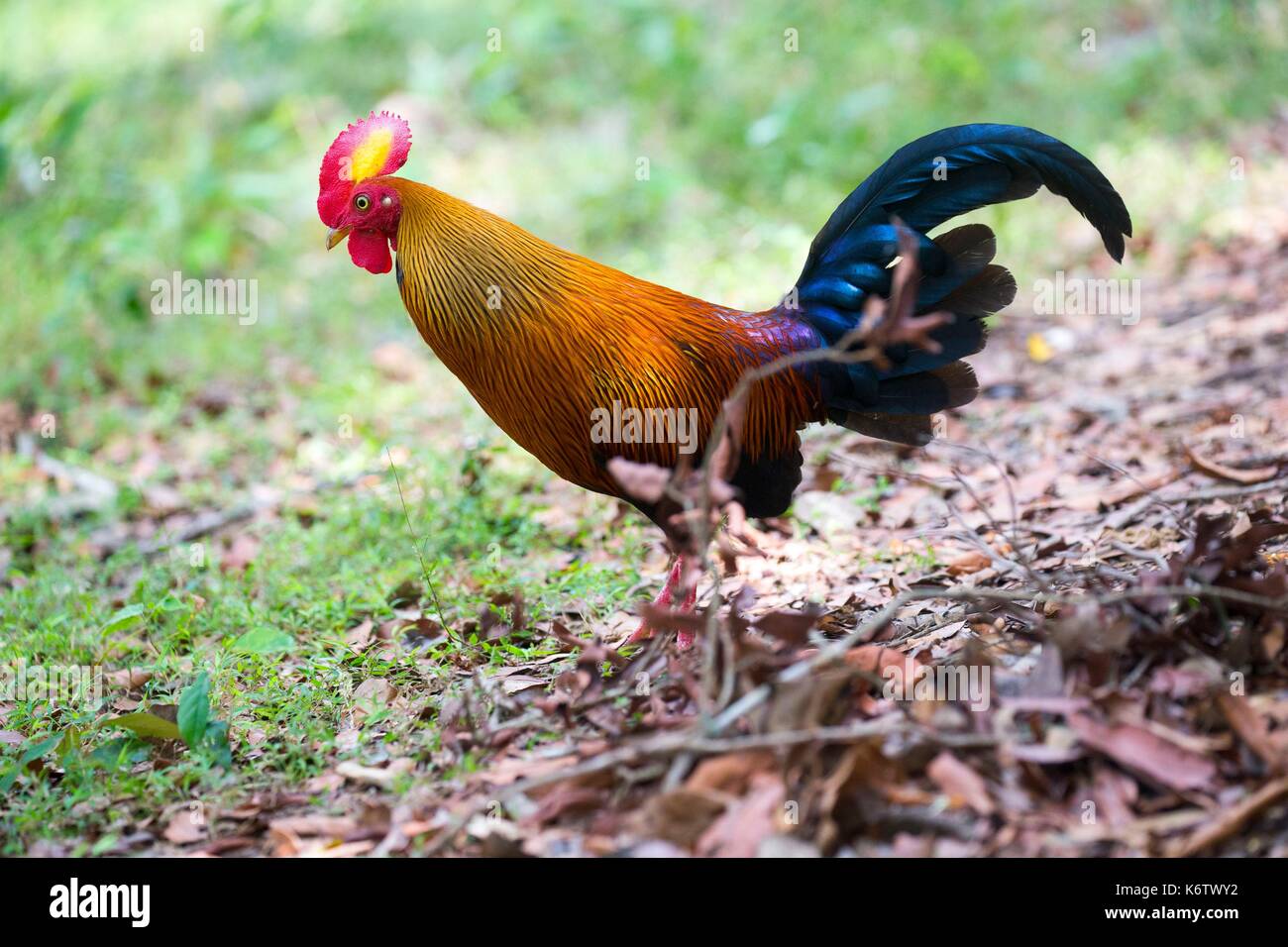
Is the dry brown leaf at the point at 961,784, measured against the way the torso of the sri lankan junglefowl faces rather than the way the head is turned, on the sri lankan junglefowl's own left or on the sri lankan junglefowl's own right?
on the sri lankan junglefowl's own left

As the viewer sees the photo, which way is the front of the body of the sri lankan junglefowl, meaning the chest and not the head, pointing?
to the viewer's left

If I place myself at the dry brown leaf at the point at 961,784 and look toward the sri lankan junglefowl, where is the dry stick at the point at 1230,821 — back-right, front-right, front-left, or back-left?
back-right

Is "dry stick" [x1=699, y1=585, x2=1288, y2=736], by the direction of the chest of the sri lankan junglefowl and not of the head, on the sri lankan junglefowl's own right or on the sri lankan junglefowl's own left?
on the sri lankan junglefowl's own left

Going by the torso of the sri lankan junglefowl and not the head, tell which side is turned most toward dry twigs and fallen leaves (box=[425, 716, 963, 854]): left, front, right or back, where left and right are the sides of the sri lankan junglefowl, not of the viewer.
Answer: left

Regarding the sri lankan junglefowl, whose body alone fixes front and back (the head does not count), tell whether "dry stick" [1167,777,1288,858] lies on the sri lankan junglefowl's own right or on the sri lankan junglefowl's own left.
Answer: on the sri lankan junglefowl's own left
